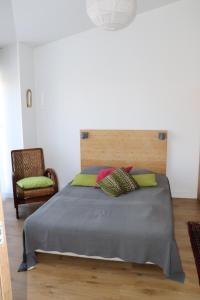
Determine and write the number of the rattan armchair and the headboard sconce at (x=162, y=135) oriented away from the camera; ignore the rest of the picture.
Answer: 0

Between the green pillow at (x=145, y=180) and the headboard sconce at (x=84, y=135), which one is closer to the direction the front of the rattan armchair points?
the green pillow

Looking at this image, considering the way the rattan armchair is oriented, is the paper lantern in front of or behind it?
in front

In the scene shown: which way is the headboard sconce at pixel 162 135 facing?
toward the camera

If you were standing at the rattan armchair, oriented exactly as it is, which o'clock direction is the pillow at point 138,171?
The pillow is roughly at 11 o'clock from the rattan armchair.

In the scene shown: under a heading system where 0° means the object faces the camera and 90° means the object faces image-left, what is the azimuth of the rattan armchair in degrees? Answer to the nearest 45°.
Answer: approximately 315°

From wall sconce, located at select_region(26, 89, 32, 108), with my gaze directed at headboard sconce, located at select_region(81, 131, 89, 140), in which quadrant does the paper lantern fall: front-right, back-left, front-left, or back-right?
front-right

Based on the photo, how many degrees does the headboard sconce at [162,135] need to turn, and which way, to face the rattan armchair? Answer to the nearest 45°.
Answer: approximately 90° to its right

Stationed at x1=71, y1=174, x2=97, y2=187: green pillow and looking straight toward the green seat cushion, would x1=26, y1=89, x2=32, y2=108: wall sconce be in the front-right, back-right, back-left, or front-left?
front-right
